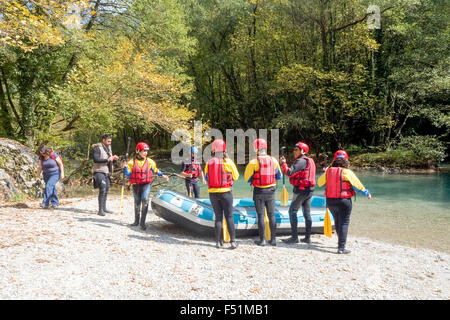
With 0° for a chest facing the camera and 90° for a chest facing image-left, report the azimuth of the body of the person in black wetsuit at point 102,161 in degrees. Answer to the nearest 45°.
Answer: approximately 270°

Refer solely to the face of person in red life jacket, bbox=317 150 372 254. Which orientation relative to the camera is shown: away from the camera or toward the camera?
away from the camera

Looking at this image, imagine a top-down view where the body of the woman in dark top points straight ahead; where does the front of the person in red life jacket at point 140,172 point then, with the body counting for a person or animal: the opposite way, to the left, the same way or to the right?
to the left

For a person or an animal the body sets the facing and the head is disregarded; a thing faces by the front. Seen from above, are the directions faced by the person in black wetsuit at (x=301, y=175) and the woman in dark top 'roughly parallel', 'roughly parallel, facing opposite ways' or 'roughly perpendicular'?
roughly perpendicular

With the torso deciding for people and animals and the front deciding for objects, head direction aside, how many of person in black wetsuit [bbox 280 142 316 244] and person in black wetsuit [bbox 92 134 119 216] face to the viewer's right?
1
